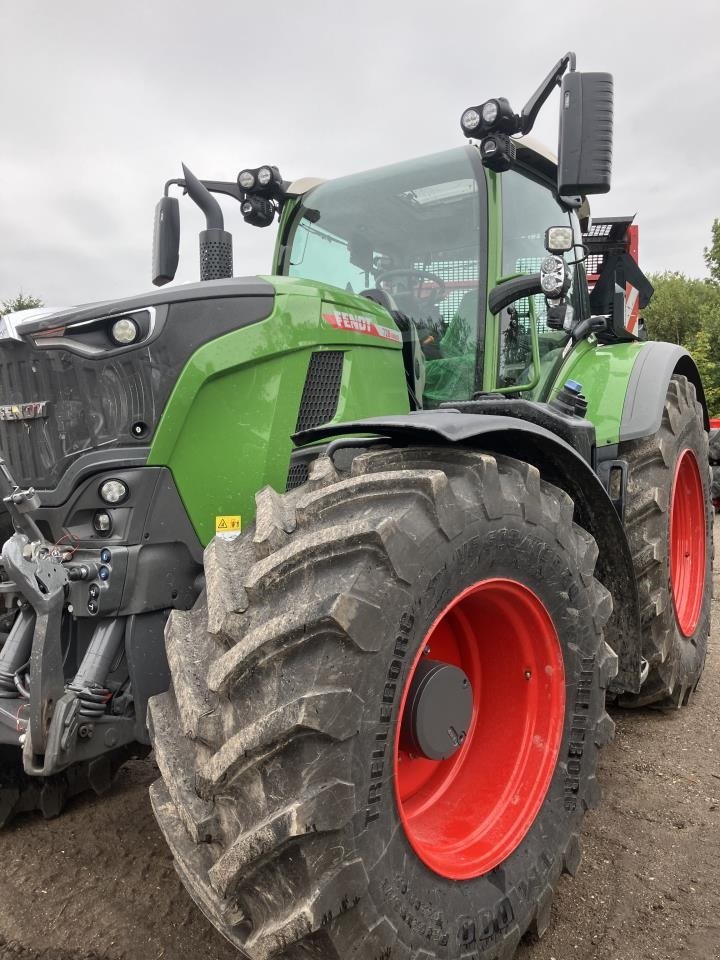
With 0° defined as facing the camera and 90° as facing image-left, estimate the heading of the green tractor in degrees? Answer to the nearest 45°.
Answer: approximately 45°

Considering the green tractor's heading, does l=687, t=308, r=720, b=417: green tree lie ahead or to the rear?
to the rear

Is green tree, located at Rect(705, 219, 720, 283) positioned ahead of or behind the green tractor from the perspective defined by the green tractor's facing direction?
behind

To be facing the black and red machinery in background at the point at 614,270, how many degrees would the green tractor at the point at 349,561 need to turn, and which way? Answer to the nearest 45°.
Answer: approximately 180°
